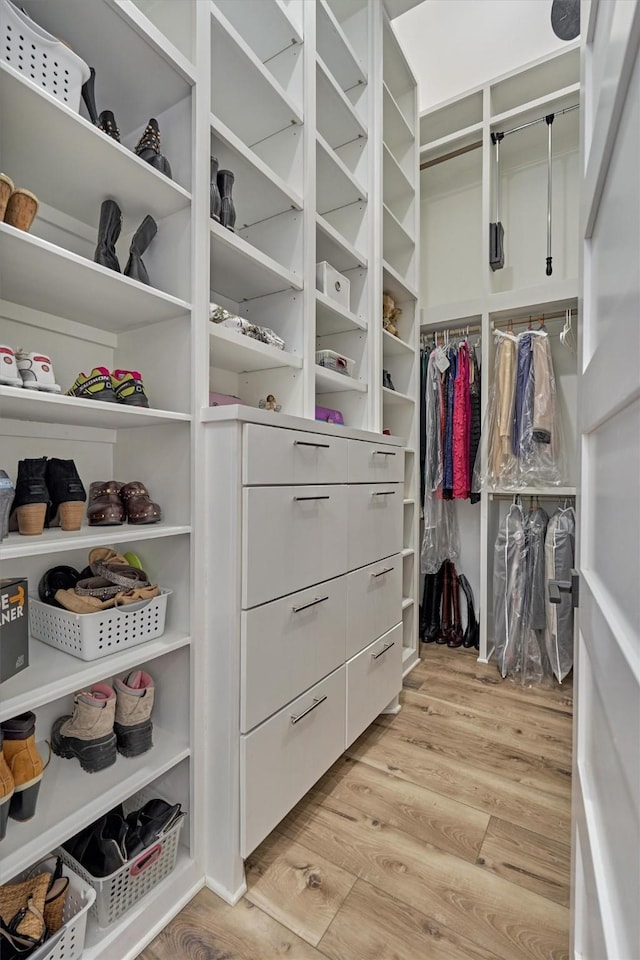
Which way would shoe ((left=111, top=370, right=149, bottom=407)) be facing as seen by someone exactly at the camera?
facing the viewer and to the right of the viewer

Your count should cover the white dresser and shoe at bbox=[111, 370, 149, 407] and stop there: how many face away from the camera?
0
